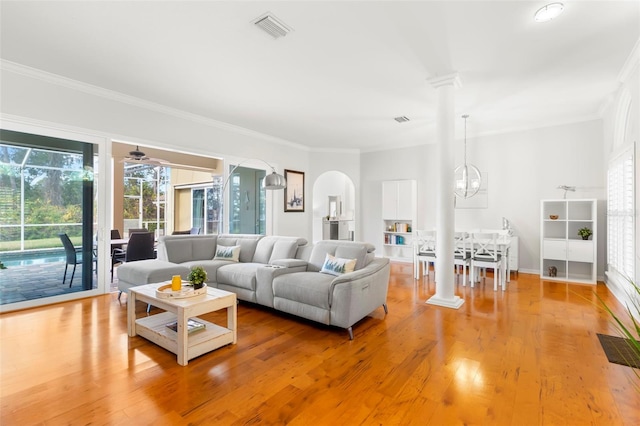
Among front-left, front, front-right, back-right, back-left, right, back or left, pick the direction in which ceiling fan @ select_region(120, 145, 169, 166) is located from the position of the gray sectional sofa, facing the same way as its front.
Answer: right

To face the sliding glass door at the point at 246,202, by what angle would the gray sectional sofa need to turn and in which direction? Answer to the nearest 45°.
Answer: approximately 135° to its right

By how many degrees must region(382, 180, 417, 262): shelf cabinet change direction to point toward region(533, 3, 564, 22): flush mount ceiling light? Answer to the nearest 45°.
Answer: approximately 45° to its left

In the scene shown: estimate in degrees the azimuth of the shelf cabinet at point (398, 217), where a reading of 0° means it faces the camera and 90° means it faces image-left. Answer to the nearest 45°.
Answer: approximately 45°

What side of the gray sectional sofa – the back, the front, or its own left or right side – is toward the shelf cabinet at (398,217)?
back

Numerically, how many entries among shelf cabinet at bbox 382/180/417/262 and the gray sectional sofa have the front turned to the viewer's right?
0

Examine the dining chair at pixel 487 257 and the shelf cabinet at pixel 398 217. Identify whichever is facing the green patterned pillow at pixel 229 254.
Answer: the shelf cabinet

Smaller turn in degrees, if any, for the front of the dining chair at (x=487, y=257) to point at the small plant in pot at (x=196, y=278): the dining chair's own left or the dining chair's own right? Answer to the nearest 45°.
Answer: approximately 180°

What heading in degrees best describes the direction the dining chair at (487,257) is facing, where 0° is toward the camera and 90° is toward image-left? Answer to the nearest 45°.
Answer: approximately 225°

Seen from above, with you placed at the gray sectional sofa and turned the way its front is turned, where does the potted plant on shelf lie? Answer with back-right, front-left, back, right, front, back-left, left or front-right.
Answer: back-left

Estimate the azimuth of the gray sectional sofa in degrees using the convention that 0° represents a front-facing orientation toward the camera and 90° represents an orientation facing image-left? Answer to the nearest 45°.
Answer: approximately 45°

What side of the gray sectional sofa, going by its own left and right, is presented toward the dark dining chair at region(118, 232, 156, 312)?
right
